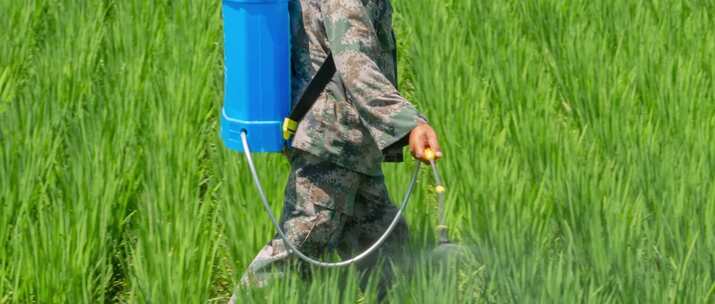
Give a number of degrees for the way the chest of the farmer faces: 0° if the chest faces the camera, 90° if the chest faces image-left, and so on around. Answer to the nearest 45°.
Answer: approximately 270°
